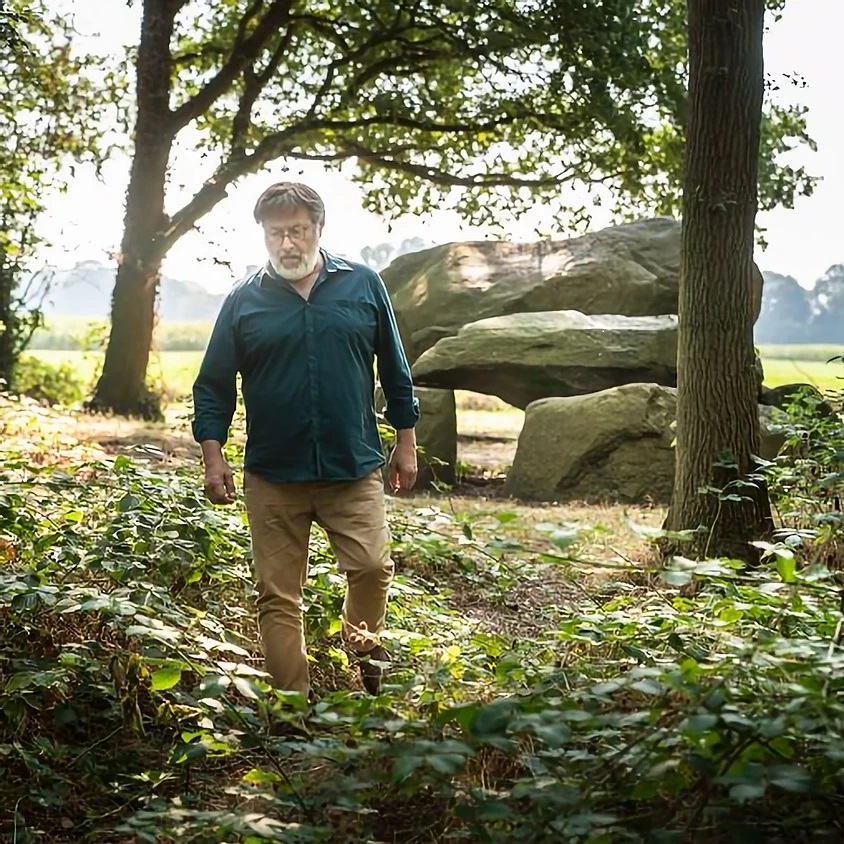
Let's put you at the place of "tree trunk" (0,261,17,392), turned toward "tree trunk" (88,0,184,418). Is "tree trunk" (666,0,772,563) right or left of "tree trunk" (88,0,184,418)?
right

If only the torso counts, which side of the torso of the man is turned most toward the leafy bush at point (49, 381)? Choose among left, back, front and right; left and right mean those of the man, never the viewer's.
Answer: back

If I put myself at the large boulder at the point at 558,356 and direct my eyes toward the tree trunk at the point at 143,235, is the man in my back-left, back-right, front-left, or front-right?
back-left

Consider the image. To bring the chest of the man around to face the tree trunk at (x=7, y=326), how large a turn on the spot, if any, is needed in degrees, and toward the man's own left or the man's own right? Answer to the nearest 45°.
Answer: approximately 180°

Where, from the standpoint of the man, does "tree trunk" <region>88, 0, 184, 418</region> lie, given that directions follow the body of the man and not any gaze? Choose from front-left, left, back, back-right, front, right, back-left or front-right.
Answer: back

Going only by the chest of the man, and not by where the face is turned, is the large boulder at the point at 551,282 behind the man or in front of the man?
behind

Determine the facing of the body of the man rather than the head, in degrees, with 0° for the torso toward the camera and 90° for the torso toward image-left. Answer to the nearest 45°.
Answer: approximately 0°

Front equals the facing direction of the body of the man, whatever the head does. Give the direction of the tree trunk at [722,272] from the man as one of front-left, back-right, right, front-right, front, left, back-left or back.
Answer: back-left
